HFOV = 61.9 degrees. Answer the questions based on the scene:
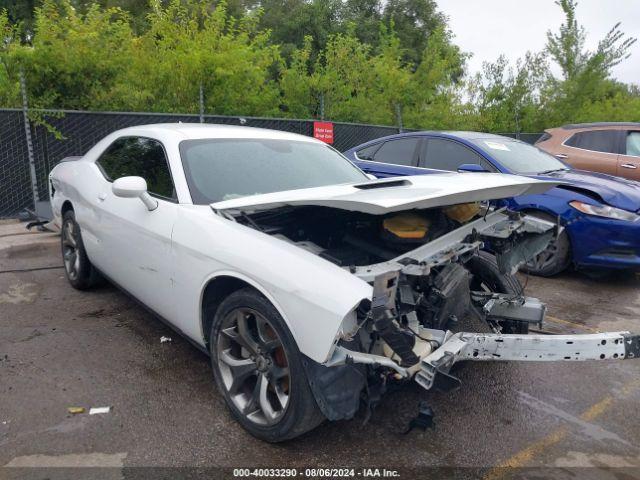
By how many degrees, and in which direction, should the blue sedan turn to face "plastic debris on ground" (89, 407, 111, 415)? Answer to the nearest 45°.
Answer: approximately 90° to its right

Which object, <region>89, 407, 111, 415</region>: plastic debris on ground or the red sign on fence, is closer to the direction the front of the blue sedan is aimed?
the plastic debris on ground

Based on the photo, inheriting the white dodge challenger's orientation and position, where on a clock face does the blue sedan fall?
The blue sedan is roughly at 9 o'clock from the white dodge challenger.

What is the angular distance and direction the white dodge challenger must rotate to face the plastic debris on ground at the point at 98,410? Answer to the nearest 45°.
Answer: approximately 135° to its right

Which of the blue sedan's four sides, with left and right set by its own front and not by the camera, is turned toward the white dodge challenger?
right

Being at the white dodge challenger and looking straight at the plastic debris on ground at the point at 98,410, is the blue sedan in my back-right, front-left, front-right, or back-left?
back-left

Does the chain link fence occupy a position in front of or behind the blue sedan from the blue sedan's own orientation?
behind

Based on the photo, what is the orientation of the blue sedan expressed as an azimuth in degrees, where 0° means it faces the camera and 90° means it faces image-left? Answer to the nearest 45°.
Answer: approximately 315°

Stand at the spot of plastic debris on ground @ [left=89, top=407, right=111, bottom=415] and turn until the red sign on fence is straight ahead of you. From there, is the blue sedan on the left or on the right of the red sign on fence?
right

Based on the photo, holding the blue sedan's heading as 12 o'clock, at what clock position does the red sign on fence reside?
The red sign on fence is roughly at 6 o'clock from the blue sedan.

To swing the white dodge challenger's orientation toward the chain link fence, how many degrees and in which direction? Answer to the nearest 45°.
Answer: approximately 180°
